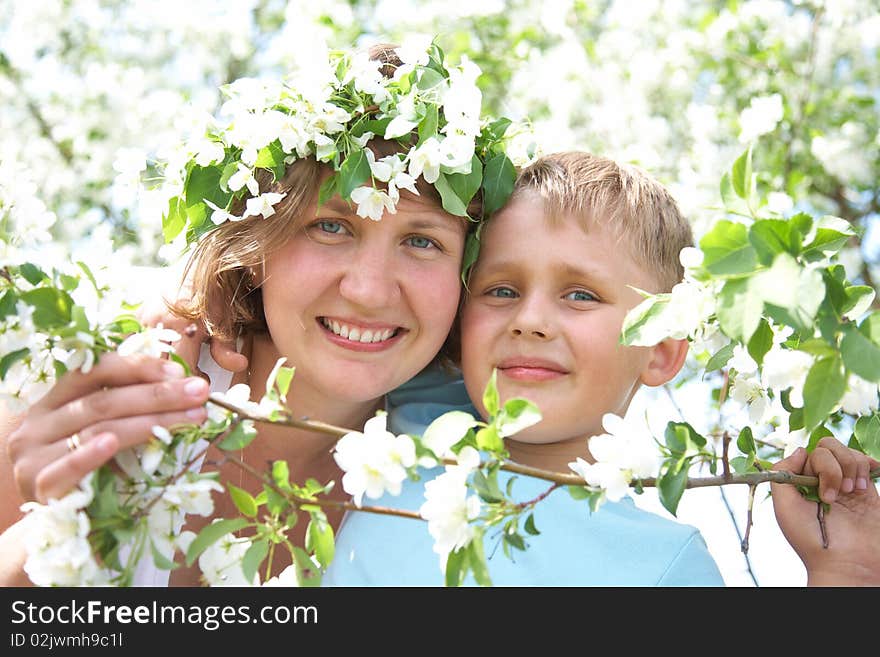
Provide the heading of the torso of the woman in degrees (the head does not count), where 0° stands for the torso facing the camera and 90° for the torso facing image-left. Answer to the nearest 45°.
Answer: approximately 0°
